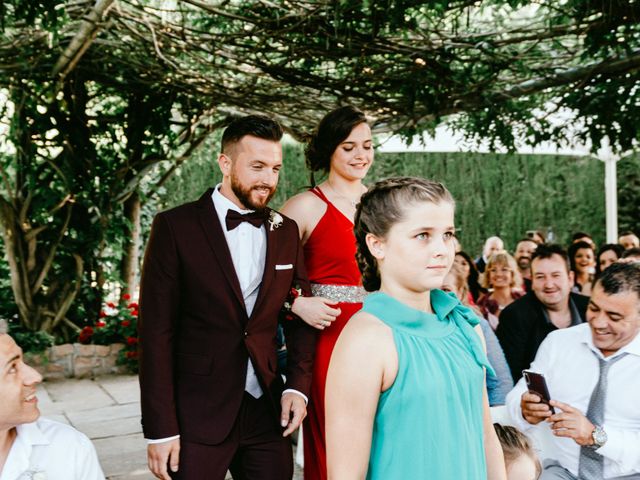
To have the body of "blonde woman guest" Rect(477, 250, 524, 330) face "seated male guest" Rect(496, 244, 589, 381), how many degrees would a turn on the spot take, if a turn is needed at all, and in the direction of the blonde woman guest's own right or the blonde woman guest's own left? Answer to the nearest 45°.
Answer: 0° — they already face them

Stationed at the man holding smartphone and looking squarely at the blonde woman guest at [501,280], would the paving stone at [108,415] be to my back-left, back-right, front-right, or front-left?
front-left

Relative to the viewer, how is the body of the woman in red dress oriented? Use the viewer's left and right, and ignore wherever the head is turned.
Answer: facing the viewer and to the right of the viewer

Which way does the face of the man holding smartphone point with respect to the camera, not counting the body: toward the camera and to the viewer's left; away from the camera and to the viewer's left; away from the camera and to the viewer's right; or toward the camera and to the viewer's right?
toward the camera and to the viewer's left

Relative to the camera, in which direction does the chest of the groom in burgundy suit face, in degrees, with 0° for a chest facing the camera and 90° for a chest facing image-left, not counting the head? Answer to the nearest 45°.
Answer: approximately 315°

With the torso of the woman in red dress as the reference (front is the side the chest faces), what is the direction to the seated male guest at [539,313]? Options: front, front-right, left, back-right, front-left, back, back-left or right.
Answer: left

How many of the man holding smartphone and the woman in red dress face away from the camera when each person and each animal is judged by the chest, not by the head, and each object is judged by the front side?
0

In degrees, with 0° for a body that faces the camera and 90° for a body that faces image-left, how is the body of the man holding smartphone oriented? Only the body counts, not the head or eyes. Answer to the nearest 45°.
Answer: approximately 45°

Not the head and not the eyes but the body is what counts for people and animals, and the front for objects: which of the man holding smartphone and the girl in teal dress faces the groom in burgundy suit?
the man holding smartphone

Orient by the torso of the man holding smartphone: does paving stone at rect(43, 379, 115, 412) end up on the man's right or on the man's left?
on the man's right

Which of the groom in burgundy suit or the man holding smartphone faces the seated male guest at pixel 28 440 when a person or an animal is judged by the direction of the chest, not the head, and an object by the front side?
the man holding smartphone

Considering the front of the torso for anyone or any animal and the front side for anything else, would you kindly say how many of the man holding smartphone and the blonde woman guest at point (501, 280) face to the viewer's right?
0

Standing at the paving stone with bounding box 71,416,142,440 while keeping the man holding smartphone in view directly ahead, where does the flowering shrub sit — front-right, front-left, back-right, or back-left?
back-left

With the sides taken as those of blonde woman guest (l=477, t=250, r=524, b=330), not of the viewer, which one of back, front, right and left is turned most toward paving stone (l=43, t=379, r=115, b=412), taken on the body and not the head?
right

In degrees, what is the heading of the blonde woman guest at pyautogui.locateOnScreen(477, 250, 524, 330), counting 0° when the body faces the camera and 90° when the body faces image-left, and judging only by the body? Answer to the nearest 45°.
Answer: approximately 0°
